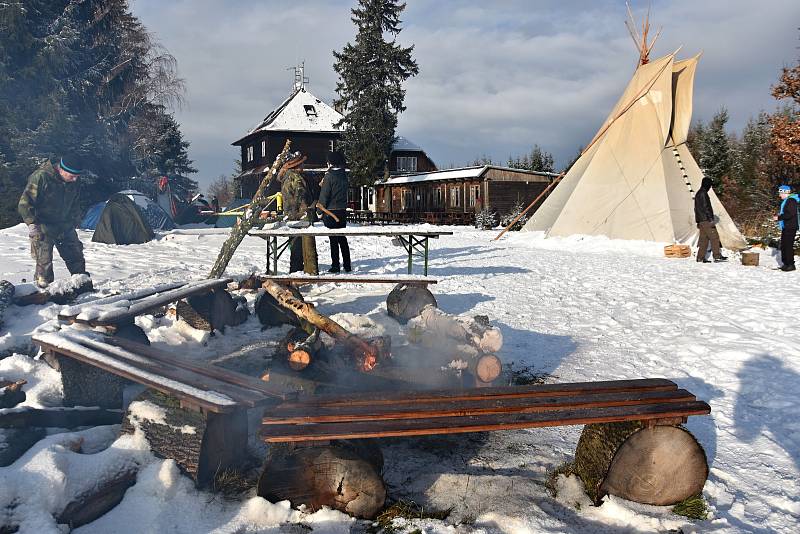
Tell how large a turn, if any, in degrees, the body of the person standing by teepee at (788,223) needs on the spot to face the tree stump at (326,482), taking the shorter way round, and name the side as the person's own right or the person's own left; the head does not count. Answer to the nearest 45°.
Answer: approximately 90° to the person's own left

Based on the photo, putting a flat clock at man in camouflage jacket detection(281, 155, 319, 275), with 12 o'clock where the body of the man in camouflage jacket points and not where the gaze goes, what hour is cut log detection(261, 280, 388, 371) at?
The cut log is roughly at 3 o'clock from the man in camouflage jacket.

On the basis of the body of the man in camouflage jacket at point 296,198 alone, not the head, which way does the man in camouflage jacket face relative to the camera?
to the viewer's right

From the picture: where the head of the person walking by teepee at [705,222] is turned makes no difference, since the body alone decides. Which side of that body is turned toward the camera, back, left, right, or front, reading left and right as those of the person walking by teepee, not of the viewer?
right

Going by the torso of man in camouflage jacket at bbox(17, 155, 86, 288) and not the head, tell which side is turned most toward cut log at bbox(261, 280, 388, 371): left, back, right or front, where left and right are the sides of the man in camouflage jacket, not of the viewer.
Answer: front

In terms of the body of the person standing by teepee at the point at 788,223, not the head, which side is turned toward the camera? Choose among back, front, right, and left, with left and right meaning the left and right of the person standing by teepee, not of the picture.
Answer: left

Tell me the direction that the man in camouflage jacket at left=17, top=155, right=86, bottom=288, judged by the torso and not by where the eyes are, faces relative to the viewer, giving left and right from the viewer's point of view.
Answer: facing the viewer and to the right of the viewer
